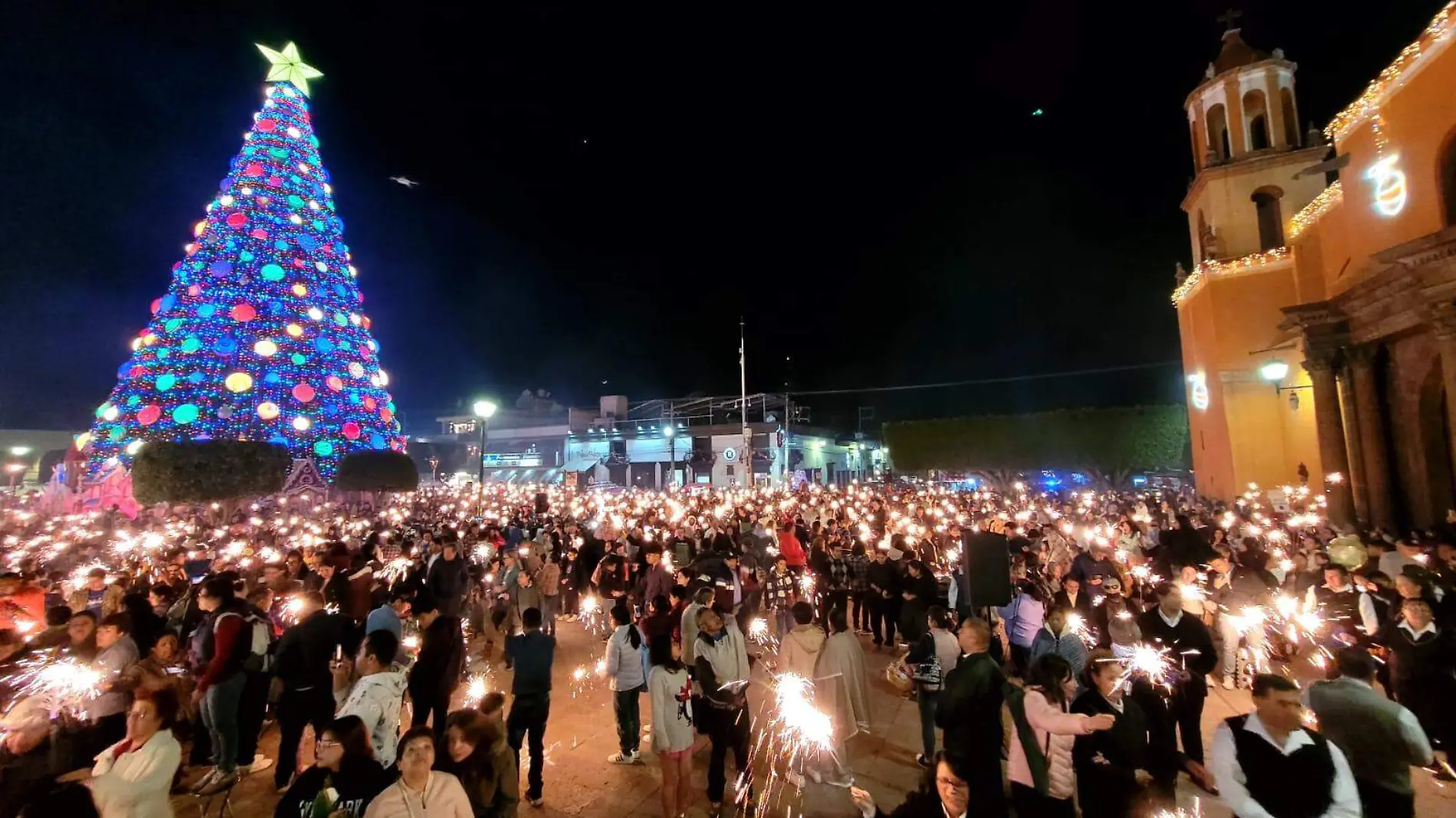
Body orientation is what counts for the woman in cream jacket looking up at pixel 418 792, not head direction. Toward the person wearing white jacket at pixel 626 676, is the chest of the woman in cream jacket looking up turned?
no

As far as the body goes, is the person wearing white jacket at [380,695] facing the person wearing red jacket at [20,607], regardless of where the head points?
no

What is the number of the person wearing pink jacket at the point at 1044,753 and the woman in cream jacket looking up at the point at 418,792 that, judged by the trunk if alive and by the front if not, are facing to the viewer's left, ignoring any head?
0

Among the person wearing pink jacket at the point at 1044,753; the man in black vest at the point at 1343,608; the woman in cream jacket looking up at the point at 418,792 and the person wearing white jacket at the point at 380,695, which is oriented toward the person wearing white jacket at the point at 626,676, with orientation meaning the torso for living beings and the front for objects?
the man in black vest

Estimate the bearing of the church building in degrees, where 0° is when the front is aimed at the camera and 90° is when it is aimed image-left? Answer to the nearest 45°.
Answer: approximately 45°

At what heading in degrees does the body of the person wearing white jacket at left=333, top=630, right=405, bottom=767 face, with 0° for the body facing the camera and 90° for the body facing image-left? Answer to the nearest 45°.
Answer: approximately 90°

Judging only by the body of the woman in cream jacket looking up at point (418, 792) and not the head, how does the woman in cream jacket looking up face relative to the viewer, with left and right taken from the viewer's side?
facing the viewer

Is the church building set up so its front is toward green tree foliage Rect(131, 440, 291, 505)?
yes

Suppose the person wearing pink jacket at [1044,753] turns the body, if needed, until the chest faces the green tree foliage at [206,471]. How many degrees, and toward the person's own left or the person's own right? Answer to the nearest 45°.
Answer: approximately 180°

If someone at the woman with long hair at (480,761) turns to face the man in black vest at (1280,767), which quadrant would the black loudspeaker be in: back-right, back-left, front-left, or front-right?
front-left

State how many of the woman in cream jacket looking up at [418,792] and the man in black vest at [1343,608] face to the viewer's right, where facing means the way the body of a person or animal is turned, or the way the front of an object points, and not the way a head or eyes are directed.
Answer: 0

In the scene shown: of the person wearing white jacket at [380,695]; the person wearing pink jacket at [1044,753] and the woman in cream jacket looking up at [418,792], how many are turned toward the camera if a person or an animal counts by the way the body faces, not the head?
1

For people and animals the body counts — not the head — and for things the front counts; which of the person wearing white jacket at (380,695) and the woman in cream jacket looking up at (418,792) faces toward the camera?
the woman in cream jacket looking up

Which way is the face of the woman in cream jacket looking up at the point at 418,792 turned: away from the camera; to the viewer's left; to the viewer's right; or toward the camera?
toward the camera

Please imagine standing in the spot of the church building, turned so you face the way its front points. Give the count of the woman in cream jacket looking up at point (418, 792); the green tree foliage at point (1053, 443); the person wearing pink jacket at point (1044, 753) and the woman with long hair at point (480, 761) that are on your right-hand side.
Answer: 1

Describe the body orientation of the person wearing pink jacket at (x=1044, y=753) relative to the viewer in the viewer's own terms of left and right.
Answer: facing to the right of the viewer

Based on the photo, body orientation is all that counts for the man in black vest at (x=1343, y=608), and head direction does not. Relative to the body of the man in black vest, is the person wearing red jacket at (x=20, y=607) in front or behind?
in front
